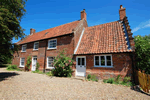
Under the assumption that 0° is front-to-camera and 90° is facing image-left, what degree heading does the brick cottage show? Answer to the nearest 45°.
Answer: approximately 45°

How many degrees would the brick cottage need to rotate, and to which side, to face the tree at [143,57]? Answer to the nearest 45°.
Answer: approximately 90° to its left
